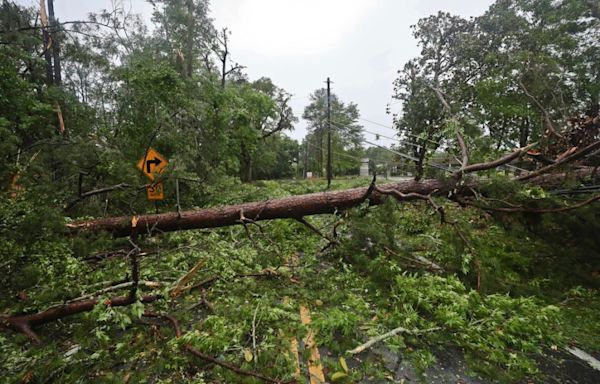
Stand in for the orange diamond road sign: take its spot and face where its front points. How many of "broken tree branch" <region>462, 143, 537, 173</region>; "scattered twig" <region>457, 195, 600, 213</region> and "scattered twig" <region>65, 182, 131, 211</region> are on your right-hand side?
1

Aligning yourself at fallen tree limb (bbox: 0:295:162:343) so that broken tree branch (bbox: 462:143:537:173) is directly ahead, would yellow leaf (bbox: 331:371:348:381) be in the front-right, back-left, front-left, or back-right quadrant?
front-right

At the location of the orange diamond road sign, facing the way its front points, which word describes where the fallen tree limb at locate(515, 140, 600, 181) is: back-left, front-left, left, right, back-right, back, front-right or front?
front-left

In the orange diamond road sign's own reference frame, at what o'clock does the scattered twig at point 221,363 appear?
The scattered twig is roughly at 12 o'clock from the orange diamond road sign.

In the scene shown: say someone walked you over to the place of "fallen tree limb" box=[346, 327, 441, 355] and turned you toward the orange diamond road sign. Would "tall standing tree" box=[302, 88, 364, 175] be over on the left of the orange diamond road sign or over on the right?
right

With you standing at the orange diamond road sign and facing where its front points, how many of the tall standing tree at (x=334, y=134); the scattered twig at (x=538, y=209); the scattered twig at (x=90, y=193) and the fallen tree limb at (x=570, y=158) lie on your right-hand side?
1

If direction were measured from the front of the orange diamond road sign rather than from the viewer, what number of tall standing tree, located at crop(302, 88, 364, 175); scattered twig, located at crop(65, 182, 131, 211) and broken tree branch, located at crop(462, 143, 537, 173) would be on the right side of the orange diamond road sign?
1

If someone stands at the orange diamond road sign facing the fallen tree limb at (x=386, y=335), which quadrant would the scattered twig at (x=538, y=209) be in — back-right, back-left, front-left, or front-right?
front-left

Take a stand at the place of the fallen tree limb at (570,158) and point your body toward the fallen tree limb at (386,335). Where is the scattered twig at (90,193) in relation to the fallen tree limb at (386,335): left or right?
right

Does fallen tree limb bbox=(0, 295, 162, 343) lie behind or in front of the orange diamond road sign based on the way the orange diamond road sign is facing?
in front

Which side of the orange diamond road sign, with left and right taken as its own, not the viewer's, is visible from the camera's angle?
front

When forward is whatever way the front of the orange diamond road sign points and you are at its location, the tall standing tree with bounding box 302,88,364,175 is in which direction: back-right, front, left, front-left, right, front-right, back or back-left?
back-left
